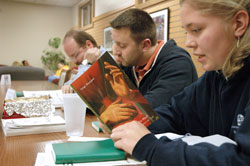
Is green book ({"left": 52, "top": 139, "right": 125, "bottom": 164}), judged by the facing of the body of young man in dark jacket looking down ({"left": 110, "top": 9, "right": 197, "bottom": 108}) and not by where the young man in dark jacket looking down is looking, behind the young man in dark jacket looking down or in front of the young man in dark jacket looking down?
in front

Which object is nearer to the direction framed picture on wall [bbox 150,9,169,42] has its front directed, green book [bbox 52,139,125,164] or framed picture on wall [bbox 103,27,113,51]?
the green book

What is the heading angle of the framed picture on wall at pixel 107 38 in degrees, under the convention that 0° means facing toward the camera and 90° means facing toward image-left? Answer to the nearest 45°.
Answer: approximately 45°

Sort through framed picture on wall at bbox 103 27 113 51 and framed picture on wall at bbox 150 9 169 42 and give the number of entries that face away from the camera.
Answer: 0

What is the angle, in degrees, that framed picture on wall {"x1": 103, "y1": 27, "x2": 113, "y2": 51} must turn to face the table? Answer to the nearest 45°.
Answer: approximately 45° to its left

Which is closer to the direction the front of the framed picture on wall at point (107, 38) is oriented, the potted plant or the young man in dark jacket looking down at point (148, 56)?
the young man in dark jacket looking down

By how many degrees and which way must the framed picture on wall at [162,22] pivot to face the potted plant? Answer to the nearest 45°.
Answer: approximately 90° to its right

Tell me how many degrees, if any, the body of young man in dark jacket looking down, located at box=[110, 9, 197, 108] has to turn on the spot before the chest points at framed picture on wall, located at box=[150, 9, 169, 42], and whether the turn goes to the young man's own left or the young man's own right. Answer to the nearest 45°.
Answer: approximately 135° to the young man's own right

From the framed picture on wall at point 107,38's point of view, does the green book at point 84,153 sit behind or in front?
in front

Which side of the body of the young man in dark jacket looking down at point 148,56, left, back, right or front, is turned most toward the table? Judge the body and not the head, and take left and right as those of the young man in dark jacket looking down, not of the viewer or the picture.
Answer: front
